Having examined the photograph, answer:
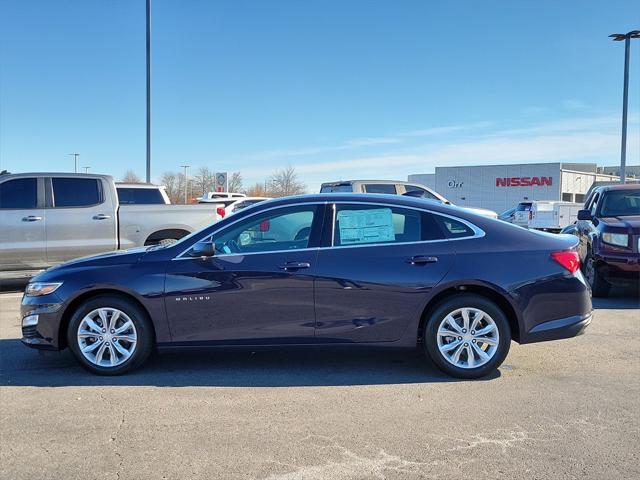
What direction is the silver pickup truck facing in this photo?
to the viewer's left

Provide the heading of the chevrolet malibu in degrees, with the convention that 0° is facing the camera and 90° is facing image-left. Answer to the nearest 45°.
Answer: approximately 90°

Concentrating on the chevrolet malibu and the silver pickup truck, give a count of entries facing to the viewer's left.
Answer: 2

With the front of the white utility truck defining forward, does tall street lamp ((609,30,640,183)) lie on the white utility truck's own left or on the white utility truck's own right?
on the white utility truck's own right

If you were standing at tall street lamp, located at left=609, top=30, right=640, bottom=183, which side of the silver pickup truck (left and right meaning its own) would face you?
back
